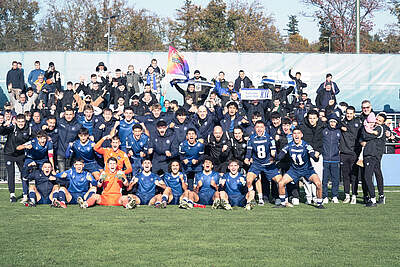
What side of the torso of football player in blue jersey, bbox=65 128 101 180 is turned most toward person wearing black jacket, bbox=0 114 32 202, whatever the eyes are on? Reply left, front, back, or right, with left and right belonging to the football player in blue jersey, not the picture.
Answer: right

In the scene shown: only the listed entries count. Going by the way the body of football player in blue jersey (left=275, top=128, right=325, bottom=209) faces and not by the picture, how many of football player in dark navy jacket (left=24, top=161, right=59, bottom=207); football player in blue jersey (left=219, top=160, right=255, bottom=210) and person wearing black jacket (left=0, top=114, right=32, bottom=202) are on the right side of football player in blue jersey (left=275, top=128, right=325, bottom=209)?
3

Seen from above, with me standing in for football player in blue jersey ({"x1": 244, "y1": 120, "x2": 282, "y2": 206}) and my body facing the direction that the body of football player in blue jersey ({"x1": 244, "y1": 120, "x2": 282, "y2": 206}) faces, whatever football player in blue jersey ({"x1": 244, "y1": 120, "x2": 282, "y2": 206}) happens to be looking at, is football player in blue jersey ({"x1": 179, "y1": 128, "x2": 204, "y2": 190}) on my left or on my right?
on my right

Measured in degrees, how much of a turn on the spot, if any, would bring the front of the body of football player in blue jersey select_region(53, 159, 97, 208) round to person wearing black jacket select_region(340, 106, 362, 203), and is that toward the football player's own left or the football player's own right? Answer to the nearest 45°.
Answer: approximately 90° to the football player's own left

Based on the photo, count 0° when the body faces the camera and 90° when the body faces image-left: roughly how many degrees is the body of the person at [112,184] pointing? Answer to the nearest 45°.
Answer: approximately 0°

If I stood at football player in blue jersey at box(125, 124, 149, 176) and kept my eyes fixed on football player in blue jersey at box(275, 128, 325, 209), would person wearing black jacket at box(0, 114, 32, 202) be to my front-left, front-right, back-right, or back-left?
back-right

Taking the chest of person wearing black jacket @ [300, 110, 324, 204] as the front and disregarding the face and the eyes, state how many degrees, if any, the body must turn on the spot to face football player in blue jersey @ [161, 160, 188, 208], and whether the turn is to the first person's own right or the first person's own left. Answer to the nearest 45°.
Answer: approximately 45° to the first person's own right
